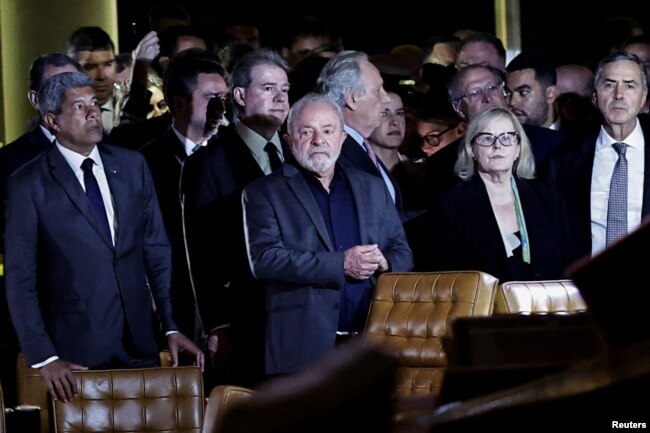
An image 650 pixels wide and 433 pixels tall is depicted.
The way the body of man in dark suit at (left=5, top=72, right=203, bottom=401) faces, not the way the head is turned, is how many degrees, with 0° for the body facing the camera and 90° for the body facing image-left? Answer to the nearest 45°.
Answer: approximately 315°

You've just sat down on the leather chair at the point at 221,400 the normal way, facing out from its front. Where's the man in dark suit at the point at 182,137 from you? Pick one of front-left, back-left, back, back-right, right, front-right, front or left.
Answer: back-left

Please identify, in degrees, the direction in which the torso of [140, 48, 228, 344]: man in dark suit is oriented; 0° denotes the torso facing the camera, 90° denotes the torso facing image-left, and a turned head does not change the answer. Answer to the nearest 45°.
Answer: approximately 315°
